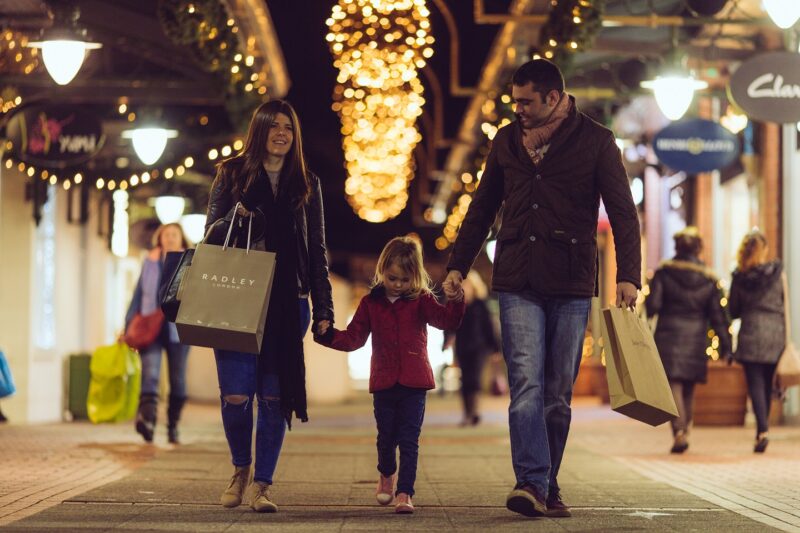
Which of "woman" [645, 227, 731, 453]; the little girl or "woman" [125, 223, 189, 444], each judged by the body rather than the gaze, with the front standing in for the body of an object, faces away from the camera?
"woman" [645, 227, 731, 453]

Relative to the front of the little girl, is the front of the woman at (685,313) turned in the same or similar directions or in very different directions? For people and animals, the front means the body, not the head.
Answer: very different directions

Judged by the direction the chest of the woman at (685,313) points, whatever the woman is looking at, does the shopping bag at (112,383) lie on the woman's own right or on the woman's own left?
on the woman's own left

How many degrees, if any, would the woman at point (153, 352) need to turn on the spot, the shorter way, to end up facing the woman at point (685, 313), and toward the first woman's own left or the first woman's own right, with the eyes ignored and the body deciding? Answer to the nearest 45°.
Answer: approximately 90° to the first woman's own left

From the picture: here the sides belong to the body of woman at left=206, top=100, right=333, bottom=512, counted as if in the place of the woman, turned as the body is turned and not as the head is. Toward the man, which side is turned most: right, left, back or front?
left

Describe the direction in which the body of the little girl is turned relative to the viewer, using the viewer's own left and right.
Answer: facing the viewer

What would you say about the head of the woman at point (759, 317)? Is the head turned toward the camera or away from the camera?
away from the camera

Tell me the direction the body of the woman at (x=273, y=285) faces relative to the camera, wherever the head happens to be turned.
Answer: toward the camera

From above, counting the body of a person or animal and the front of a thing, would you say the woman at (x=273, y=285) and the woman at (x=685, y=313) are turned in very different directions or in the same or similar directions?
very different directions

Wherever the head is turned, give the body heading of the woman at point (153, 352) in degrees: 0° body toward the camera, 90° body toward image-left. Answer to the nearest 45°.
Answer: approximately 0°

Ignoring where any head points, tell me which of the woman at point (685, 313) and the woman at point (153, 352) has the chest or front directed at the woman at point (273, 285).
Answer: the woman at point (153, 352)

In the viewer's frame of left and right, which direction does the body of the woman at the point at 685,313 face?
facing away from the viewer
